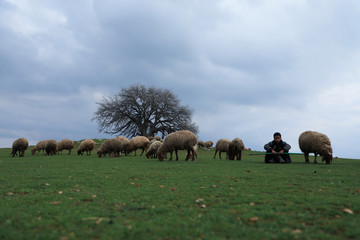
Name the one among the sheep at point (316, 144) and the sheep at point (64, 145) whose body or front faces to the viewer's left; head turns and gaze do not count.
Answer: the sheep at point (64, 145)

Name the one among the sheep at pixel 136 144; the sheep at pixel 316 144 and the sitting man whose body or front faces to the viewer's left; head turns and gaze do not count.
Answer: the sheep at pixel 136 144

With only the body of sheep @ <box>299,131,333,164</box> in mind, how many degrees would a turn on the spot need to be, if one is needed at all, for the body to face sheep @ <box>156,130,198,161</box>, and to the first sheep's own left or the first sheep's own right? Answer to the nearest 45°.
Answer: approximately 135° to the first sheep's own right

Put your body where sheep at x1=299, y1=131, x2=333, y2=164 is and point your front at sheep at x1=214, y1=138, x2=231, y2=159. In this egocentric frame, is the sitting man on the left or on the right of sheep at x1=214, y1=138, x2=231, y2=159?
left

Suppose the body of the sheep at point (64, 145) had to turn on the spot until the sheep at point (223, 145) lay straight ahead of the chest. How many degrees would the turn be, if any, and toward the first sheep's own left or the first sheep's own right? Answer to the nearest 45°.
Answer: approximately 135° to the first sheep's own left

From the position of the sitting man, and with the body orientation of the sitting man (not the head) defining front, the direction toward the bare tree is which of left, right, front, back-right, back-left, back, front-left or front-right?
back-right

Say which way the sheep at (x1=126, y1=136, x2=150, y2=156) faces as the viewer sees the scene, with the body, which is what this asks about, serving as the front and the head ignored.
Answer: to the viewer's left

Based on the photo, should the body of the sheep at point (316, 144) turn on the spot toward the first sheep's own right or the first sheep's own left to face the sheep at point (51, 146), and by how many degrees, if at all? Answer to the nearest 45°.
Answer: approximately 135° to the first sheep's own right

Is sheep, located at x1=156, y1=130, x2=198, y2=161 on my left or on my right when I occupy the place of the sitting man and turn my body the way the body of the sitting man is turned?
on my right

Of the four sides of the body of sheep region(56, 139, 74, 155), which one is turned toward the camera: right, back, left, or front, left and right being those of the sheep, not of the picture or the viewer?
left

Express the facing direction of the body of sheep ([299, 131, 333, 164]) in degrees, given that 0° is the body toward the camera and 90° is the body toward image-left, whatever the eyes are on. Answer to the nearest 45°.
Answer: approximately 315°

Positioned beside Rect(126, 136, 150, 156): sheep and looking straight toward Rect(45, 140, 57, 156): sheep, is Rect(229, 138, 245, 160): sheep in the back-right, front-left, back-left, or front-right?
back-left

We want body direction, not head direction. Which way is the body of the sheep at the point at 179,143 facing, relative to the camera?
to the viewer's left
